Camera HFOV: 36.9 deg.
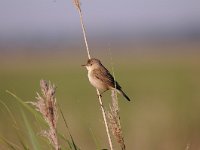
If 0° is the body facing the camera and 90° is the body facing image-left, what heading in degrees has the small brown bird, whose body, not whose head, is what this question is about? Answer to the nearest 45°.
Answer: approximately 90°

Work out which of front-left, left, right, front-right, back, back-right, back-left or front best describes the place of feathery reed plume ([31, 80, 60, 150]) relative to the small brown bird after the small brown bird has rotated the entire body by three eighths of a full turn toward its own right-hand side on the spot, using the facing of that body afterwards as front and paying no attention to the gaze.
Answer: back-left

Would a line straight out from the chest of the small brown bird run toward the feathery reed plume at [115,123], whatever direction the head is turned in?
no
